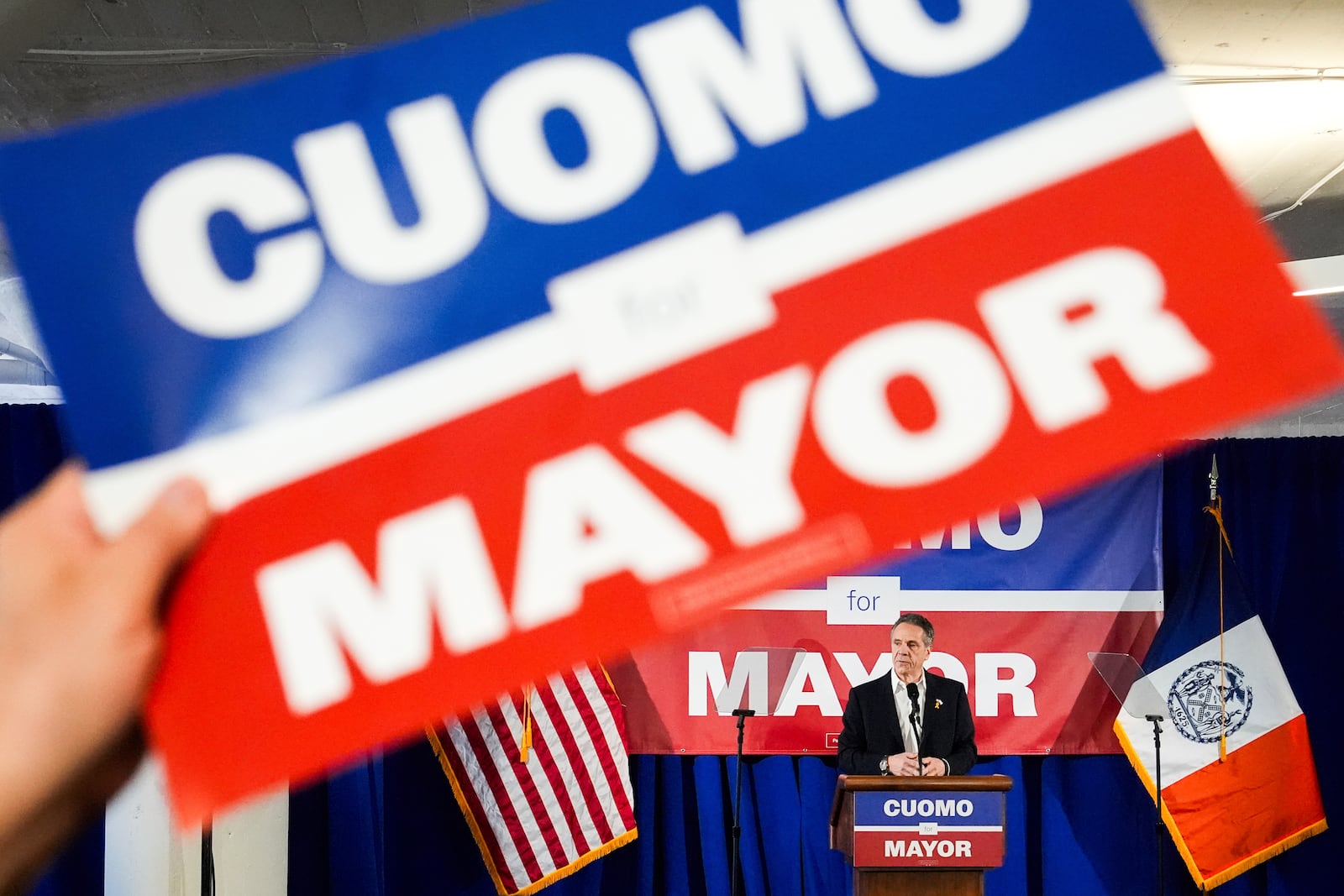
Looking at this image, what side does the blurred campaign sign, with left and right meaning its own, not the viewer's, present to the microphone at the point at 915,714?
back

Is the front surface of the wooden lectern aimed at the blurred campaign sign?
yes

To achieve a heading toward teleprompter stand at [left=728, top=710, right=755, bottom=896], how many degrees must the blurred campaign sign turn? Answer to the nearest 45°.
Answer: approximately 180°

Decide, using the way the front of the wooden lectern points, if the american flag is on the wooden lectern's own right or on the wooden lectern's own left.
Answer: on the wooden lectern's own right

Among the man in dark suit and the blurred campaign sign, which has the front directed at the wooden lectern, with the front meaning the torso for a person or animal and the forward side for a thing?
the man in dark suit

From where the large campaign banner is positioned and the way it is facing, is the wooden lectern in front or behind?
in front

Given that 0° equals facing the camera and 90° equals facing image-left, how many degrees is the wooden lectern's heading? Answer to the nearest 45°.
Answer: approximately 0°

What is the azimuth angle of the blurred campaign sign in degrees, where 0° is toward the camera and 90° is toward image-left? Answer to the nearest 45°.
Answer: approximately 0°
